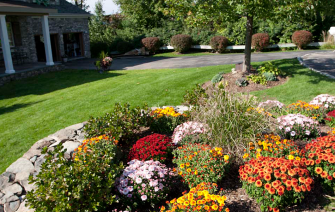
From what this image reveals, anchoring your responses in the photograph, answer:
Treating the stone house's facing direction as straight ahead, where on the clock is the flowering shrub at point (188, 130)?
The flowering shrub is roughly at 1 o'clock from the stone house.

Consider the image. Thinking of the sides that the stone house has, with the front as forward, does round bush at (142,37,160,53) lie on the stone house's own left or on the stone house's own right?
on the stone house's own left

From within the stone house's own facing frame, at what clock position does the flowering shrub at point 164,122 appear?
The flowering shrub is roughly at 1 o'clock from the stone house.

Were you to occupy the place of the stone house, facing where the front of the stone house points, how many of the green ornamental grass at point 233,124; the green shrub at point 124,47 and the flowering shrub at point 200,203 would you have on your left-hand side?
1

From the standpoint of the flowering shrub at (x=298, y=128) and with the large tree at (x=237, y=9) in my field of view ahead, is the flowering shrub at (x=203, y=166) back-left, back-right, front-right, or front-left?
back-left

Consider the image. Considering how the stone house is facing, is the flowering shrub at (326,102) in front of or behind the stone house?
in front

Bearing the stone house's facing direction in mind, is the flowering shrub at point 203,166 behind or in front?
in front

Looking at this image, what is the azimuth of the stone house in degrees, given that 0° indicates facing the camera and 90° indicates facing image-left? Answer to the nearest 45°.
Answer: approximately 315°

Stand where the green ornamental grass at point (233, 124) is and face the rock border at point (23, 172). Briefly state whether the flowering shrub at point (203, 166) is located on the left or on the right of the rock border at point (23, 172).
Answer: left

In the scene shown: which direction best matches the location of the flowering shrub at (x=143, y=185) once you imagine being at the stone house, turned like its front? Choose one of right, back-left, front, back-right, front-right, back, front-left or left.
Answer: front-right

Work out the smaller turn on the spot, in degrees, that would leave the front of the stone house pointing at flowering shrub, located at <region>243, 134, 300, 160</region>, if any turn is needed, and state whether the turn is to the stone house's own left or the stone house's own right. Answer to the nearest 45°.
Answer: approximately 45° to the stone house's own right

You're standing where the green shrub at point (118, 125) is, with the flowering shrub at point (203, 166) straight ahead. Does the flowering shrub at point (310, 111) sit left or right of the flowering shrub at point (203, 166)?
left

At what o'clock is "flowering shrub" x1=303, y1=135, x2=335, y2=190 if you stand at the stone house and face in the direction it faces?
The flowering shrub is roughly at 1 o'clock from the stone house.
